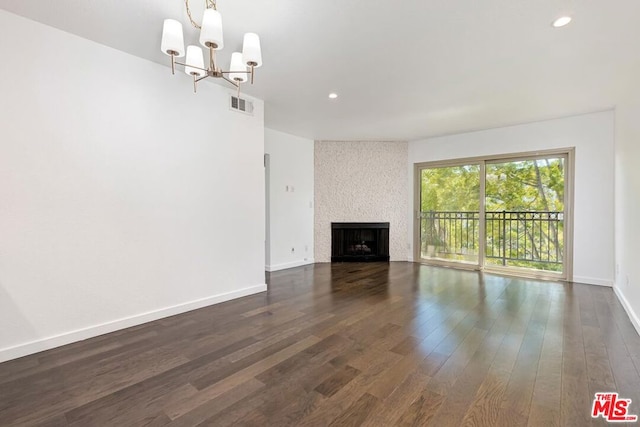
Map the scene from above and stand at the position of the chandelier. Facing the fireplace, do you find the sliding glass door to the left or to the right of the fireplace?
right

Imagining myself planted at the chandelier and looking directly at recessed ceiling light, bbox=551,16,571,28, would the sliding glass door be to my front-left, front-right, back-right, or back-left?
front-left

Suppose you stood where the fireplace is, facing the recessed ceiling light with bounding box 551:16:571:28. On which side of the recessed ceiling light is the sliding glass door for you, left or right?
left

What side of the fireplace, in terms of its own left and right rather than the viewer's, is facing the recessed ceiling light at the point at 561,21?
front

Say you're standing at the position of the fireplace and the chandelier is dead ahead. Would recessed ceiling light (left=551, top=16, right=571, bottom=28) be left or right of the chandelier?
left

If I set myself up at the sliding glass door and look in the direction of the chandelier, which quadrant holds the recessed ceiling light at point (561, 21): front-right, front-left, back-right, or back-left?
front-left

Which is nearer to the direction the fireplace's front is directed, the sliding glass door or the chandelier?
the chandelier

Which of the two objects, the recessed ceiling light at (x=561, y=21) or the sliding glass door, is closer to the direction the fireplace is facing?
the recessed ceiling light

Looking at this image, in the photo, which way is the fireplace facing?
toward the camera

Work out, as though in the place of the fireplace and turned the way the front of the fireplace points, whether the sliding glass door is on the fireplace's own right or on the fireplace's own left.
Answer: on the fireplace's own left
